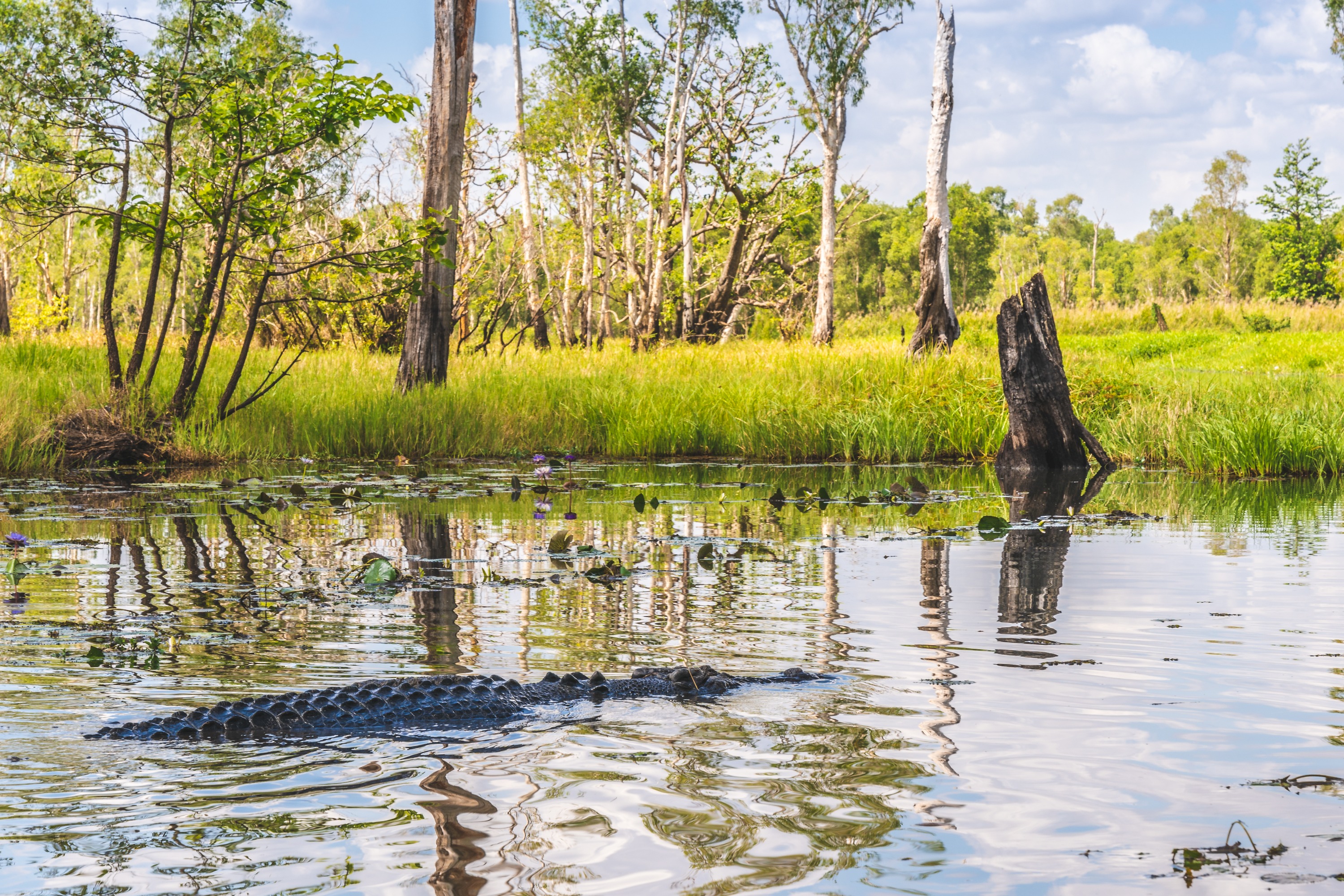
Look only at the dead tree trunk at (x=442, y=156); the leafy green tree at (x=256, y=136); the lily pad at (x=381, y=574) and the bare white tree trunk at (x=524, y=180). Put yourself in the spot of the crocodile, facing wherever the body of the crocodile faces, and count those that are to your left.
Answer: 4

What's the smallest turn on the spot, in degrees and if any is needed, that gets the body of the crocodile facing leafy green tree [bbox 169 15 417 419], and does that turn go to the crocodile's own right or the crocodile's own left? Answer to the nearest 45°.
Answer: approximately 90° to the crocodile's own left

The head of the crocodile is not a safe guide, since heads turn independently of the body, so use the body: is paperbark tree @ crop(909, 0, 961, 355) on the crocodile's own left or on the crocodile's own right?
on the crocodile's own left

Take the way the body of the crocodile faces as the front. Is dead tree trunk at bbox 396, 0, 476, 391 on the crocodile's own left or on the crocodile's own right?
on the crocodile's own left

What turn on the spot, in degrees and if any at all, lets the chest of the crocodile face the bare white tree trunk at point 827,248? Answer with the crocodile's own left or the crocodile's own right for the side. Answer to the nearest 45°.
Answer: approximately 90° to the crocodile's own left

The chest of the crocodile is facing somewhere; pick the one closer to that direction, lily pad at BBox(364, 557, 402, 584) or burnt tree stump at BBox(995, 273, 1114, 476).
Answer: the burnt tree stump

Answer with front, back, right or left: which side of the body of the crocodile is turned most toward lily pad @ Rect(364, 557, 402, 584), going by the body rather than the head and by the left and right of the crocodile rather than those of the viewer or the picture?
left

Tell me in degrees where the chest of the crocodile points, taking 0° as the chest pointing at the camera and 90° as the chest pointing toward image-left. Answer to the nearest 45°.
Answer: approximately 270°

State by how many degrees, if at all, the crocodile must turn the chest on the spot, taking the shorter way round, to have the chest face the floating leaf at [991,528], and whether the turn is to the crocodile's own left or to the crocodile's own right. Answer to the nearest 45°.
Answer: approximately 45° to the crocodile's own left

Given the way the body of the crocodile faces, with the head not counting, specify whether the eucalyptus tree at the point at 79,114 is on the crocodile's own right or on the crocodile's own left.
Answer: on the crocodile's own left

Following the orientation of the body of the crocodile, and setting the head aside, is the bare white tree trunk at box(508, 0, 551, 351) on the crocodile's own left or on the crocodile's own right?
on the crocodile's own left

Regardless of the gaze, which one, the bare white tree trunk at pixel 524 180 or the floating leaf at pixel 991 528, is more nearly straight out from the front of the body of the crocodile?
the floating leaf
